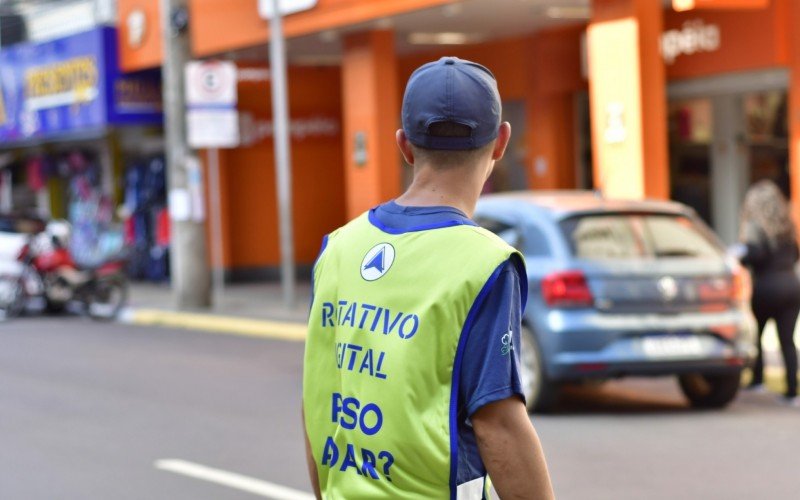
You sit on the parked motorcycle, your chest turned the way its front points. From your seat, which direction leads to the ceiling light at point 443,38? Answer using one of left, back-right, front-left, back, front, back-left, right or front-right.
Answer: back

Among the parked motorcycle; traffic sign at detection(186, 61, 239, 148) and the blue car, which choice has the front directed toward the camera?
the traffic sign

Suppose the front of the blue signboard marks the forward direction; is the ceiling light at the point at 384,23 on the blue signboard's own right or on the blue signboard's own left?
on the blue signboard's own left

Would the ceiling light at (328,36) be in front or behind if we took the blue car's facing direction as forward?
in front

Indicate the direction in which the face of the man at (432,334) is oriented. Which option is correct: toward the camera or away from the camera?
away from the camera

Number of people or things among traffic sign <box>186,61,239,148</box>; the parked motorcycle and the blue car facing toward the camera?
1

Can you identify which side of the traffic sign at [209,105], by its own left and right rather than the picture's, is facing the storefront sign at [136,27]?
back

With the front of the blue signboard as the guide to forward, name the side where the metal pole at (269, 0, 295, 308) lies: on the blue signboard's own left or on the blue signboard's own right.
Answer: on the blue signboard's own left

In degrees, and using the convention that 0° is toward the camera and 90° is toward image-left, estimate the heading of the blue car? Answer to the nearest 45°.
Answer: approximately 135°

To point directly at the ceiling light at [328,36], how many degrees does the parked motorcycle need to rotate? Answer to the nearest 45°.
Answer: approximately 180°

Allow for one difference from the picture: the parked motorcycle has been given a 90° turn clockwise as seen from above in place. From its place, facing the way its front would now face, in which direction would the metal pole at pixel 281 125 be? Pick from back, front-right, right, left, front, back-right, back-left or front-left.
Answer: back-right

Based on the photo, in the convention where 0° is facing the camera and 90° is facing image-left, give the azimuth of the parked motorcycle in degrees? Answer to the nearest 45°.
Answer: approximately 90°

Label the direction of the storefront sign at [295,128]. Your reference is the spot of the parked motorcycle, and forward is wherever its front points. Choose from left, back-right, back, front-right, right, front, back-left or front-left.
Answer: back-right

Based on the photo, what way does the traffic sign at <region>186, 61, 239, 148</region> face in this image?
toward the camera

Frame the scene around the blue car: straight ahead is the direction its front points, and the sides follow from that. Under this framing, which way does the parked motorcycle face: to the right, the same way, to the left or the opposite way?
to the left

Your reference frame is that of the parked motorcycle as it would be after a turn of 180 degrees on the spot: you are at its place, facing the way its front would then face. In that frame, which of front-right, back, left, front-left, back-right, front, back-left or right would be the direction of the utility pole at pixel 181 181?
front

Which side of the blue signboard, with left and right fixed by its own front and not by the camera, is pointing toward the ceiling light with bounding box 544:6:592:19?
left

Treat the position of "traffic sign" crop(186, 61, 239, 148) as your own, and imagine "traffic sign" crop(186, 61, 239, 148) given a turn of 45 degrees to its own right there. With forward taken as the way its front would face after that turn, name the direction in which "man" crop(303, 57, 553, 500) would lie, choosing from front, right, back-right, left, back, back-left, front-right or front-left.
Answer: front-left

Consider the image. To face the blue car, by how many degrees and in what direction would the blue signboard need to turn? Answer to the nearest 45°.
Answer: approximately 45° to its left

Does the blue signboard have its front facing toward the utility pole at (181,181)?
no
